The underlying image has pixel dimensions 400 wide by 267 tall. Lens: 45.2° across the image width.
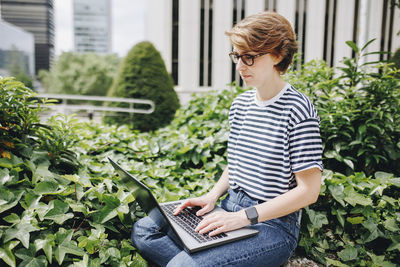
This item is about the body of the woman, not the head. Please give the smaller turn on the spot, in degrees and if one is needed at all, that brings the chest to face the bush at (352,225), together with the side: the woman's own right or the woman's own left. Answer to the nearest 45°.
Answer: approximately 180°

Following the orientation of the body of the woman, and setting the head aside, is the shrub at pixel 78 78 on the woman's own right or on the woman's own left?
on the woman's own right

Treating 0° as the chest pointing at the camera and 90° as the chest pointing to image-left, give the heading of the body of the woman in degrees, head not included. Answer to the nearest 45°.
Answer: approximately 45°

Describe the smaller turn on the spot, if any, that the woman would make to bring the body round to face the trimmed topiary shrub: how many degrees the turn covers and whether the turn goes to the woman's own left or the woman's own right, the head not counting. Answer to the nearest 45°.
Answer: approximately 135° to the woman's own right

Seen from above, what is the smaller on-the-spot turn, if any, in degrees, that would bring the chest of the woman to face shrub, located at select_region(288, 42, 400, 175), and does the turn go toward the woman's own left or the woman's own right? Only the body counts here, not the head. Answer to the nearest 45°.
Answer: approximately 180°
